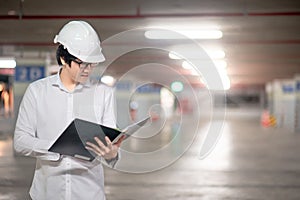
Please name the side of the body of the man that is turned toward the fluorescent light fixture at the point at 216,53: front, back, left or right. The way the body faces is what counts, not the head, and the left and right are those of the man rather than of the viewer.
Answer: back

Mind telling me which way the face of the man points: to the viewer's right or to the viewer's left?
to the viewer's right

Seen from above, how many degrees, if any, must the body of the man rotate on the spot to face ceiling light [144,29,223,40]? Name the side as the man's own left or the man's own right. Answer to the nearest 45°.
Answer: approximately 180°

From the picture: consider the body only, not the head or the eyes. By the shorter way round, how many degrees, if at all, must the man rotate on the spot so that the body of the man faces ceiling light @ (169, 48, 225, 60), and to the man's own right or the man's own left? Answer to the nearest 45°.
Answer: approximately 180°

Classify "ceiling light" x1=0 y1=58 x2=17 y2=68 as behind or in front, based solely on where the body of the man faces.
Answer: behind

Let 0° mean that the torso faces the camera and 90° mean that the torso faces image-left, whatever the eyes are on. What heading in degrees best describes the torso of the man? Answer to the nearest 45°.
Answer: approximately 0°
